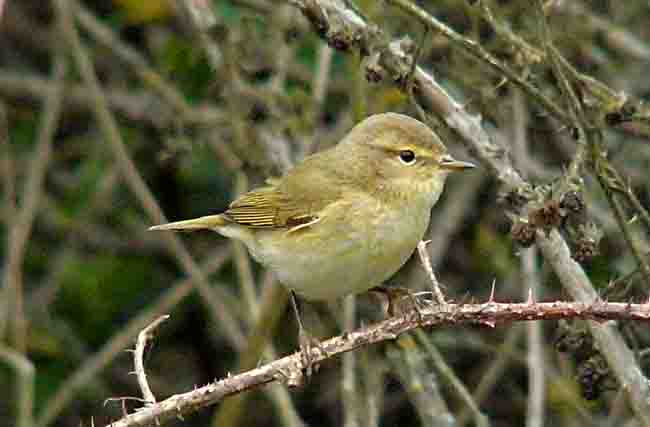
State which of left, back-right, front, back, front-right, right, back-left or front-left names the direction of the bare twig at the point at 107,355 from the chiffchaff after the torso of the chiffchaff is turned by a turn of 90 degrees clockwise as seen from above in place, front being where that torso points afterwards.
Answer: back-right

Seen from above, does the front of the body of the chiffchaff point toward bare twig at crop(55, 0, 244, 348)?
no

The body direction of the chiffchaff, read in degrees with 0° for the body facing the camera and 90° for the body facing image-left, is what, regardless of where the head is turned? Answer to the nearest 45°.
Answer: approximately 270°
